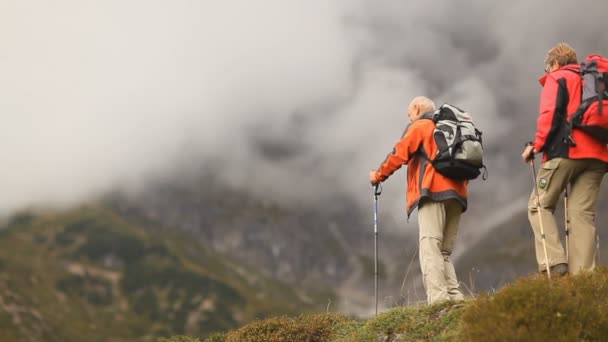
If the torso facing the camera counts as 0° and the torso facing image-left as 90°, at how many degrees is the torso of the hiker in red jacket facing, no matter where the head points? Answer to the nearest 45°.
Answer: approximately 135°
